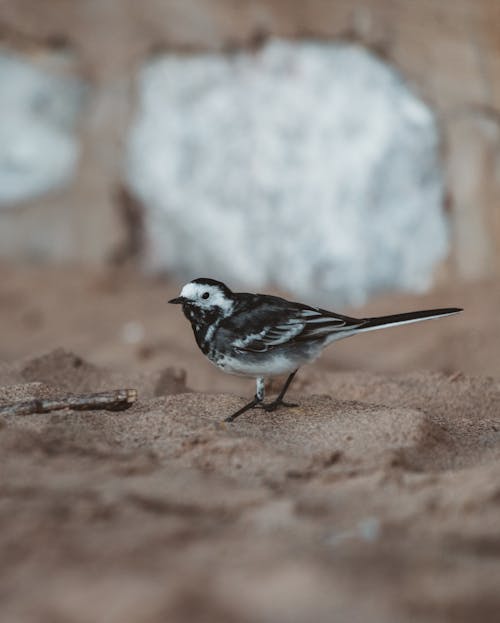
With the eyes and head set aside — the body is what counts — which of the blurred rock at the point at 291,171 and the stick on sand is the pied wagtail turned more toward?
the stick on sand

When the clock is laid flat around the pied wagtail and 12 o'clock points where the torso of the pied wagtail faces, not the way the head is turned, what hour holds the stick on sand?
The stick on sand is roughly at 11 o'clock from the pied wagtail.

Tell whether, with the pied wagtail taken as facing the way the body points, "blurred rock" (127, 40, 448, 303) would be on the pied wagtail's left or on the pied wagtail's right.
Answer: on the pied wagtail's right

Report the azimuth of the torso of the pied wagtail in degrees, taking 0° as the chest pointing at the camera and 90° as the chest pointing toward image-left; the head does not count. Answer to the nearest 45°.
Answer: approximately 90°

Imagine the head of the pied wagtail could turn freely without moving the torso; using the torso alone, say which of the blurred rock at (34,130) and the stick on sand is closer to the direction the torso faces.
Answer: the stick on sand

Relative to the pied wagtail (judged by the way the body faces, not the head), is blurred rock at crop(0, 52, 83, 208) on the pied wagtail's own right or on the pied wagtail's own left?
on the pied wagtail's own right
